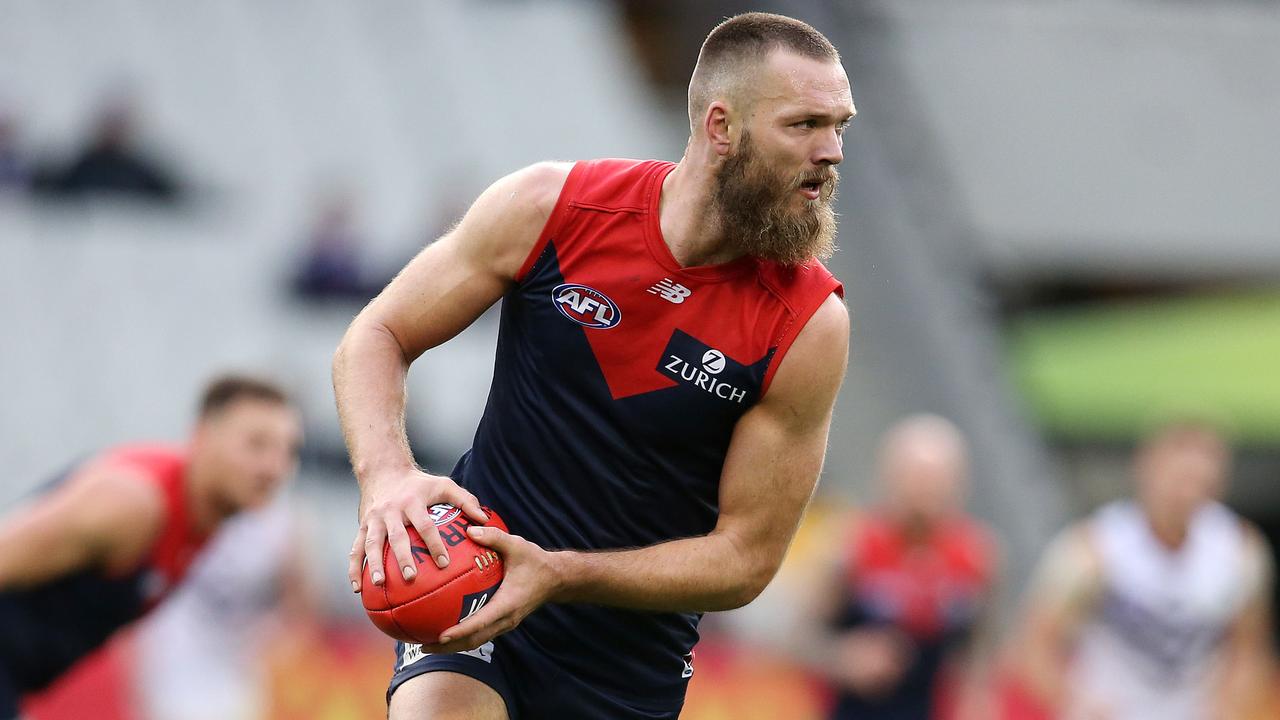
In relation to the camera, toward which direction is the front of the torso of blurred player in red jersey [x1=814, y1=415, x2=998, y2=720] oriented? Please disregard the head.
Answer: toward the camera

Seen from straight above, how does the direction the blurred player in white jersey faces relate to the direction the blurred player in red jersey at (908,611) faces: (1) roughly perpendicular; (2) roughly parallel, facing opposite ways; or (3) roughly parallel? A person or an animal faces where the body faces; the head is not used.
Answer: roughly parallel

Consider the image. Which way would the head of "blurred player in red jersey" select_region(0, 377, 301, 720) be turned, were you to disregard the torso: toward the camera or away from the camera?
toward the camera

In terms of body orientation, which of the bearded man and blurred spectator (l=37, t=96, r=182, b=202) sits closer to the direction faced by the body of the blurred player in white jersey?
the bearded man

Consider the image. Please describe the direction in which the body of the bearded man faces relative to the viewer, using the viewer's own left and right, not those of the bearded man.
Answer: facing the viewer

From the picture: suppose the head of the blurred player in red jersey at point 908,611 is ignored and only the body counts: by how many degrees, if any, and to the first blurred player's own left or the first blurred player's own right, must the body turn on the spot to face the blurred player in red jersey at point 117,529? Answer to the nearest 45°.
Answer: approximately 45° to the first blurred player's own right

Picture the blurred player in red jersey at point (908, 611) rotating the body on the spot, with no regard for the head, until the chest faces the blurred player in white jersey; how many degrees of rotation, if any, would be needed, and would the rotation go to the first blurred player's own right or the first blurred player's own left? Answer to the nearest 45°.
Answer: approximately 90° to the first blurred player's own left

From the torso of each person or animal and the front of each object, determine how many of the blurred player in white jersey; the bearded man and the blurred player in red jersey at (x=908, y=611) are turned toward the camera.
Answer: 3

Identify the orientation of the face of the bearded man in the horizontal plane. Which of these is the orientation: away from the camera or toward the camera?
toward the camera

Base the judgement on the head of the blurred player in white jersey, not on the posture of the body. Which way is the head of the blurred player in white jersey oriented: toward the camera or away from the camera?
toward the camera

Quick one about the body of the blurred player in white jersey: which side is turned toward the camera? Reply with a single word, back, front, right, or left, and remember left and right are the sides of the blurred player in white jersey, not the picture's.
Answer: front
